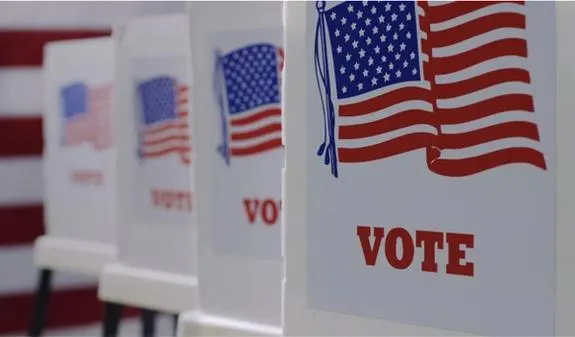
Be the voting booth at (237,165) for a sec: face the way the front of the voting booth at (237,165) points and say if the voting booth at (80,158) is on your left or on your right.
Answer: on your right
